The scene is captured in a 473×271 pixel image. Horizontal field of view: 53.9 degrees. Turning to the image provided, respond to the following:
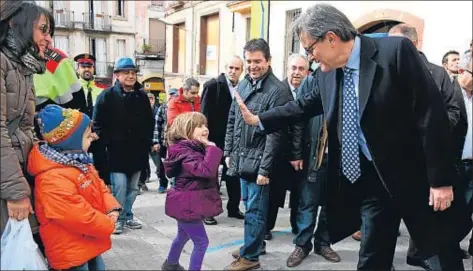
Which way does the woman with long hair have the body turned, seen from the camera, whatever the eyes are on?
to the viewer's right

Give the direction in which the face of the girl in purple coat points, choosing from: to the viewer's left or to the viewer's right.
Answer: to the viewer's right

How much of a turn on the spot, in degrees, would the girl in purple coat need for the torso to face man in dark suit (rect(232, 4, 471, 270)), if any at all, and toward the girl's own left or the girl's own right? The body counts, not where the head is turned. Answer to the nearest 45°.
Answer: approximately 45° to the girl's own right

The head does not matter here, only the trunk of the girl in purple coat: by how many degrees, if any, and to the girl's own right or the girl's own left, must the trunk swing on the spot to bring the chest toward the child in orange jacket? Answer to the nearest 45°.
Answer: approximately 135° to the girl's own right

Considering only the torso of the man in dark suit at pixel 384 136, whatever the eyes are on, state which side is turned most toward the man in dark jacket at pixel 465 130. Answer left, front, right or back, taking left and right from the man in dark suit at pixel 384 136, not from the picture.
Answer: back

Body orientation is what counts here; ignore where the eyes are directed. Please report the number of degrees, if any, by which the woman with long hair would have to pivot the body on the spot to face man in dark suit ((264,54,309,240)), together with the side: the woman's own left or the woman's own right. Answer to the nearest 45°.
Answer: approximately 45° to the woman's own left

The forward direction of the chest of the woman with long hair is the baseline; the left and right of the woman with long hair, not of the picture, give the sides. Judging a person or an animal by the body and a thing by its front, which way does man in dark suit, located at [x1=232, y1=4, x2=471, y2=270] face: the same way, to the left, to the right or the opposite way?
the opposite way

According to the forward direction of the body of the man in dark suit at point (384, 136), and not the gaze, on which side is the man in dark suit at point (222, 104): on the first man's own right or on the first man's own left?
on the first man's own right

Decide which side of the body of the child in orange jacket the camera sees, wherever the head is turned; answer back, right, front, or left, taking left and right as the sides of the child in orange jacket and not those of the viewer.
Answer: right
